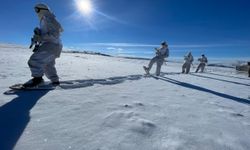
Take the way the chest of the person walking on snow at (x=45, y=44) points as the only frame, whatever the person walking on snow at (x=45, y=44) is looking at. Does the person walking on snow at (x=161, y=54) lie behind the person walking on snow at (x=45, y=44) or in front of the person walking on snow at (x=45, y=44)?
behind

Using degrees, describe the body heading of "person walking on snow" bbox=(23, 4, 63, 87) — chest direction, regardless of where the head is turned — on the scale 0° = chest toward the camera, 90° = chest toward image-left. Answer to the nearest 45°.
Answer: approximately 90°

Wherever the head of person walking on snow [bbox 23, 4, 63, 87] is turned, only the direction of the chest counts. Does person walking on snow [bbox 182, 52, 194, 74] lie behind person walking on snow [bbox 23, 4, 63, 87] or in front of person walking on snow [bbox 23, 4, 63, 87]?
behind
